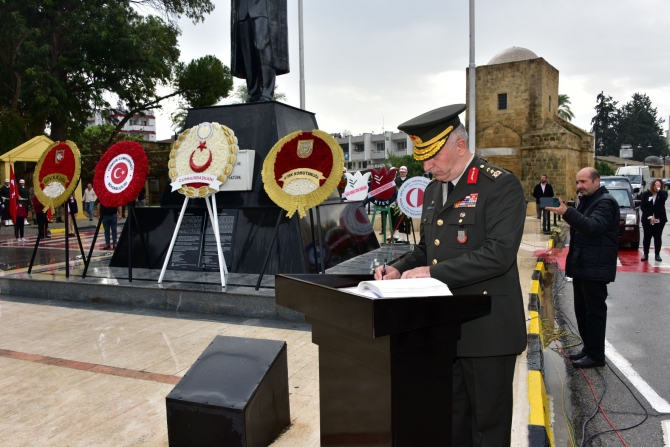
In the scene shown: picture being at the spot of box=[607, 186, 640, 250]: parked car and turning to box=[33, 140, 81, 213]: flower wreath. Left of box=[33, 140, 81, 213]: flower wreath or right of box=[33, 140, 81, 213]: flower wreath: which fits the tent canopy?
right

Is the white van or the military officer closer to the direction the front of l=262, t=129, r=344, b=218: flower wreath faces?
the military officer

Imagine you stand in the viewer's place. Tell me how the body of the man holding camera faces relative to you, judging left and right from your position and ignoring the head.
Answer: facing to the left of the viewer

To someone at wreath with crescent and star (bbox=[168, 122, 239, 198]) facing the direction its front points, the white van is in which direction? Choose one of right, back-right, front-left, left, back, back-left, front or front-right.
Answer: back-left

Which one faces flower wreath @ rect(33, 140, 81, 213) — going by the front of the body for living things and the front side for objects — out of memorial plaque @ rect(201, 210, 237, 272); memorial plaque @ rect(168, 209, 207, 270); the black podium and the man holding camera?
the man holding camera

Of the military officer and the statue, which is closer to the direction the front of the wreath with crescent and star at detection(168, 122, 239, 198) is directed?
the military officer

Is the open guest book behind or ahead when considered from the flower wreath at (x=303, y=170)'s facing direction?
ahead

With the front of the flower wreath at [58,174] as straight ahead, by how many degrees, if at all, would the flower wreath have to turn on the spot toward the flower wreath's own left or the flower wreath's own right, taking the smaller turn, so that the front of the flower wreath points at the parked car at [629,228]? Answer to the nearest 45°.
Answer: approximately 90° to the flower wreath's own left

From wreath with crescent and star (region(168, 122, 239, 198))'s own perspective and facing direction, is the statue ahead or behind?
behind
